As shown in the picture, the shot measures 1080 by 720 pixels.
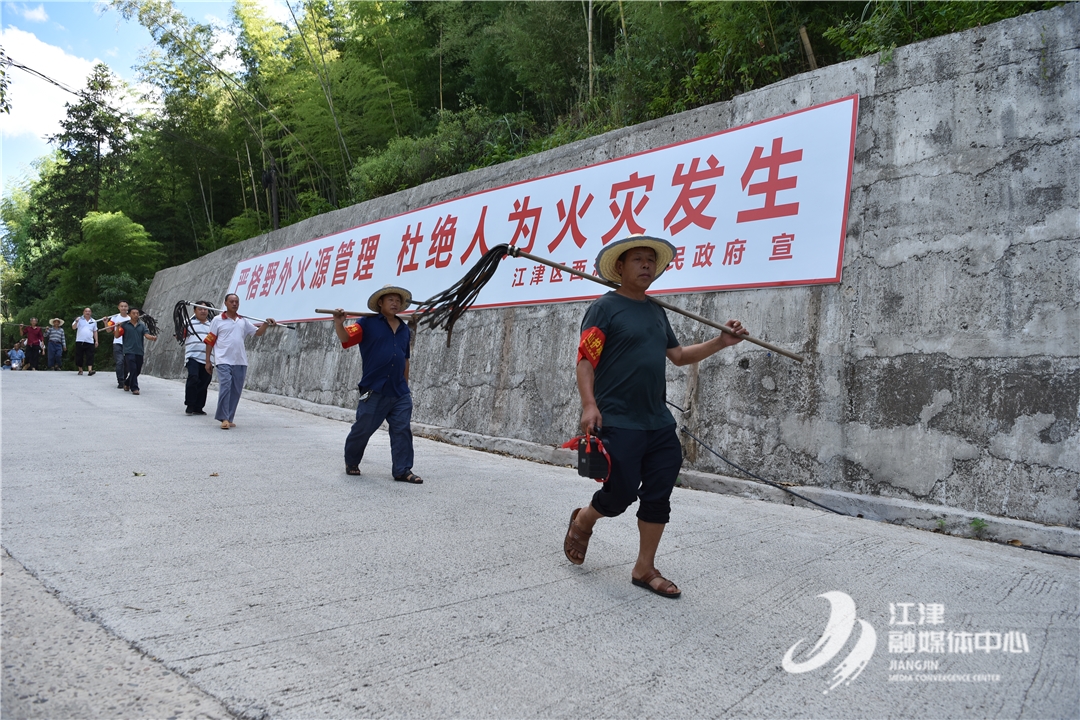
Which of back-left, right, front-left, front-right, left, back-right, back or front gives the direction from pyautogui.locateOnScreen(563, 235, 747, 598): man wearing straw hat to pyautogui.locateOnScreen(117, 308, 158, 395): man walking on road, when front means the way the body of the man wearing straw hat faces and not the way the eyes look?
back

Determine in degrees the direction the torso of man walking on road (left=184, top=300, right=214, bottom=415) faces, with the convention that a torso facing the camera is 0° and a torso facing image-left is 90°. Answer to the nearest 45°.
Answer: approximately 315°

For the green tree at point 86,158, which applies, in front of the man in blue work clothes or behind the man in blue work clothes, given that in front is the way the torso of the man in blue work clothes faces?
behind

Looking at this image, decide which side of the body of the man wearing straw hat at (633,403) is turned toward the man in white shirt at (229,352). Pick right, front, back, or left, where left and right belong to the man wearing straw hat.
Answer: back

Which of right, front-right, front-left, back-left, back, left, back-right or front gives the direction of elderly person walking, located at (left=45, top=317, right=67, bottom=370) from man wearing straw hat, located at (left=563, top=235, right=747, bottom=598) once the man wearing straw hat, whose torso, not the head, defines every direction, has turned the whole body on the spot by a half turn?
front

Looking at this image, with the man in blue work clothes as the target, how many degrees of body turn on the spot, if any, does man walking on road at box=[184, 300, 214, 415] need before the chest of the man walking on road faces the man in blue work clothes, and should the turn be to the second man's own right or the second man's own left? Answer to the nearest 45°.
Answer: approximately 45° to the second man's own right

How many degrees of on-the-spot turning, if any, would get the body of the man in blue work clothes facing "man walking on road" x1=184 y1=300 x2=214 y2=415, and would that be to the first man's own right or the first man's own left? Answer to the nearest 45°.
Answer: approximately 180°
